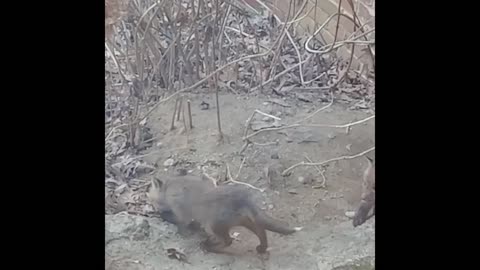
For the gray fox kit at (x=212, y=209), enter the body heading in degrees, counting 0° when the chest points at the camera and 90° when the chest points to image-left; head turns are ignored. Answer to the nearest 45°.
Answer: approximately 90°

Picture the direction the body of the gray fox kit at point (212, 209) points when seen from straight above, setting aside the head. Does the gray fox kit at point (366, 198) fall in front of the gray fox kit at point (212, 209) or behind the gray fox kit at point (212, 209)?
behind
